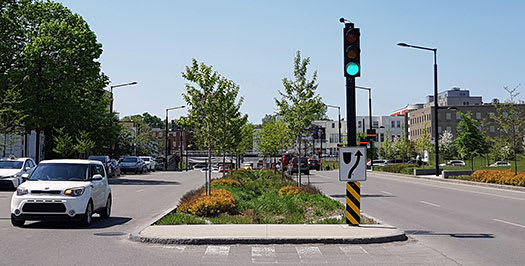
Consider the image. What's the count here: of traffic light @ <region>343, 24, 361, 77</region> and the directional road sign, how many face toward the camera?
2

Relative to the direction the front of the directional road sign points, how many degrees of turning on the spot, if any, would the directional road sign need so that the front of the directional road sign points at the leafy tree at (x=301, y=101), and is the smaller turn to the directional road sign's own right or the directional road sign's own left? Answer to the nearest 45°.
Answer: approximately 180°

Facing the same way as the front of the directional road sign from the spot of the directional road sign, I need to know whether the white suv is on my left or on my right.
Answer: on my right

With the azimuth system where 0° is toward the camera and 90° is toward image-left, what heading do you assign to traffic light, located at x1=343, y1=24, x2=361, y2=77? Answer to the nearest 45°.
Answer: approximately 0°

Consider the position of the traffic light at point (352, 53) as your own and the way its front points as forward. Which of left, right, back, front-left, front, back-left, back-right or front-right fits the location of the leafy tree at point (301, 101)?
back

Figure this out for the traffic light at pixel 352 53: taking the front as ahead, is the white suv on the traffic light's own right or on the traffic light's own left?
on the traffic light's own right

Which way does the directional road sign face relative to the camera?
toward the camera

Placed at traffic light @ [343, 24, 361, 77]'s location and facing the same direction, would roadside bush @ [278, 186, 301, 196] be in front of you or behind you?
behind

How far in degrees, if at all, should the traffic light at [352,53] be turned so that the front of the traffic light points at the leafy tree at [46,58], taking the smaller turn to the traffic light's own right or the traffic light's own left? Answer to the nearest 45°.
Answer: approximately 135° to the traffic light's own right

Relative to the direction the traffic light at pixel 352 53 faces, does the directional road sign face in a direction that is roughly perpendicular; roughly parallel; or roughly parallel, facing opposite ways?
roughly parallel
